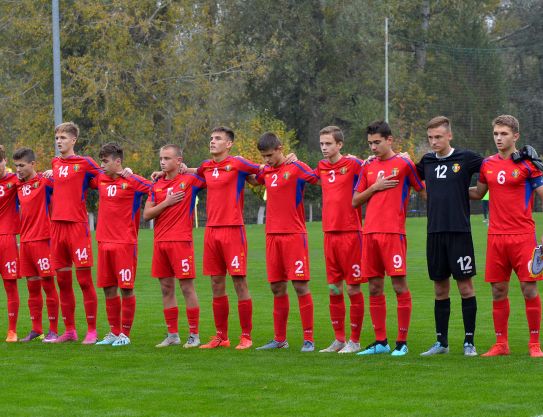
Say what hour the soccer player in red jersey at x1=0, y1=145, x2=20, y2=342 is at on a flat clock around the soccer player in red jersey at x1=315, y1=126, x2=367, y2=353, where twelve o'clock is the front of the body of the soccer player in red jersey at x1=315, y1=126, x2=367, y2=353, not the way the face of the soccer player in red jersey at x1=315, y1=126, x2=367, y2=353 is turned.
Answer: the soccer player in red jersey at x1=0, y1=145, x2=20, y2=342 is roughly at 2 o'clock from the soccer player in red jersey at x1=315, y1=126, x2=367, y2=353.

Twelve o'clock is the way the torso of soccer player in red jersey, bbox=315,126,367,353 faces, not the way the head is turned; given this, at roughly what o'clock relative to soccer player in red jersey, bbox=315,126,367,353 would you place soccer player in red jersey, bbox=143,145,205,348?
soccer player in red jersey, bbox=143,145,205,348 is roughly at 2 o'clock from soccer player in red jersey, bbox=315,126,367,353.

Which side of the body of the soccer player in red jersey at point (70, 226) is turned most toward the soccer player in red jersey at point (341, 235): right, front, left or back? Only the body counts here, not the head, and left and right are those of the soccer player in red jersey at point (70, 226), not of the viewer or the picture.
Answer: left

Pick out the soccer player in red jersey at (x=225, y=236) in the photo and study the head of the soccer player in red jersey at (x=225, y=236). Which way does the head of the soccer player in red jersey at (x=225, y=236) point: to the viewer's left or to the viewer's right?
to the viewer's left

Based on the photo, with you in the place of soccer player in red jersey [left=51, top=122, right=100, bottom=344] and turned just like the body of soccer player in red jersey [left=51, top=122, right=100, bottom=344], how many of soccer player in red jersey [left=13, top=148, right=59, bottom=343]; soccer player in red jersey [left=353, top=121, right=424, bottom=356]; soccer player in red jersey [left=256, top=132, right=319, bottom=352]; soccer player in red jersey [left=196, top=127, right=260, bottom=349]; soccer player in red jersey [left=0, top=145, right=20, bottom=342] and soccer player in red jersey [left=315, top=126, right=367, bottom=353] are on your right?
2

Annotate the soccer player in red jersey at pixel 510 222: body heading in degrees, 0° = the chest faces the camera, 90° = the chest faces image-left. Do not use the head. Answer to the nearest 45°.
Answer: approximately 45°

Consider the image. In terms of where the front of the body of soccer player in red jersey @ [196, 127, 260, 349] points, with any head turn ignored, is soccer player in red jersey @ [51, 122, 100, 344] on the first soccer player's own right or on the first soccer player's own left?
on the first soccer player's own right

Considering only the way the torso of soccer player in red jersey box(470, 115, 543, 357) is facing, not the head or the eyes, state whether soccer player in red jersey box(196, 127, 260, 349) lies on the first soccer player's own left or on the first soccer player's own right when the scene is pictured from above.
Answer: on the first soccer player's own right

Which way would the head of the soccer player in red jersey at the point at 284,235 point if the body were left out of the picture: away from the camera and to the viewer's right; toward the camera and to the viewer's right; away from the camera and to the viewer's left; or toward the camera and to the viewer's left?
toward the camera and to the viewer's left

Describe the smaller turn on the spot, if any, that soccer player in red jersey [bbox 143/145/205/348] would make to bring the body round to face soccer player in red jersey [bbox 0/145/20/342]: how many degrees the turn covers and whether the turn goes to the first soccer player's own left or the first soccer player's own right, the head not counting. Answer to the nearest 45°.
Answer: approximately 90° to the first soccer player's own right

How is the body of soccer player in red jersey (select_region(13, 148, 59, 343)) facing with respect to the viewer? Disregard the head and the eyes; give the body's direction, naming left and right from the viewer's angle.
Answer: facing the viewer and to the left of the viewer
